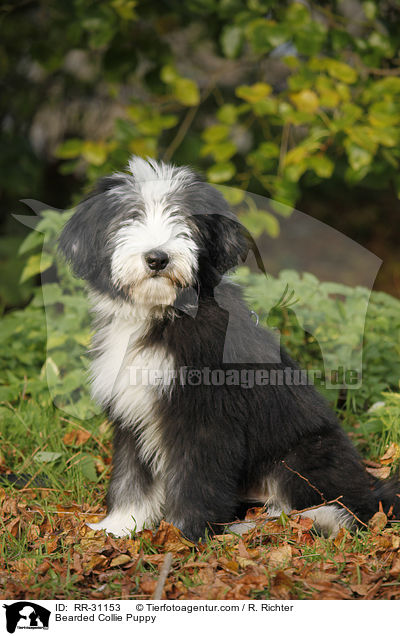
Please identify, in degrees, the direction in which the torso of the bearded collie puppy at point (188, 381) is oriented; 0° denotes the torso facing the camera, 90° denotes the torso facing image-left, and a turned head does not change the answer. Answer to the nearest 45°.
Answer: approximately 45°

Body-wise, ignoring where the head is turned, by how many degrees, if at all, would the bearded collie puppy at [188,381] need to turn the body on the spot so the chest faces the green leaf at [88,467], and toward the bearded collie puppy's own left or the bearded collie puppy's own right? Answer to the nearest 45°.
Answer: approximately 90° to the bearded collie puppy's own right

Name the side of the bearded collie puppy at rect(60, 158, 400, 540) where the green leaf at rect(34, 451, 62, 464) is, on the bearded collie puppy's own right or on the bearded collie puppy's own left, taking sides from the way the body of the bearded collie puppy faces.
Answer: on the bearded collie puppy's own right

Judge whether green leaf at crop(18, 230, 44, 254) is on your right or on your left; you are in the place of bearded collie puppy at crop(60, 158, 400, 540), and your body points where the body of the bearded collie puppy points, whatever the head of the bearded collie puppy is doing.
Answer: on your right

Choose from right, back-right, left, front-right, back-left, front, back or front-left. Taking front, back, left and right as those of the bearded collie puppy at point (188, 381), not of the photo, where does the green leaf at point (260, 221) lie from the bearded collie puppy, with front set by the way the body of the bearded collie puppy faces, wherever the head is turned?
back-right

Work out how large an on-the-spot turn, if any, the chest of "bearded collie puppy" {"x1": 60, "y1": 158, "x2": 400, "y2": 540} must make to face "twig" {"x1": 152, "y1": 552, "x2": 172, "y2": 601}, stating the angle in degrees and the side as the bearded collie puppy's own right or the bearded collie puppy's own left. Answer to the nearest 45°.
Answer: approximately 45° to the bearded collie puppy's own left

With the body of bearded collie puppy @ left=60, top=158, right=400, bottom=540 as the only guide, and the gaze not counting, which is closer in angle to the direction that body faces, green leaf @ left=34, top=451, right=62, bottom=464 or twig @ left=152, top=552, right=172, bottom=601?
the twig
